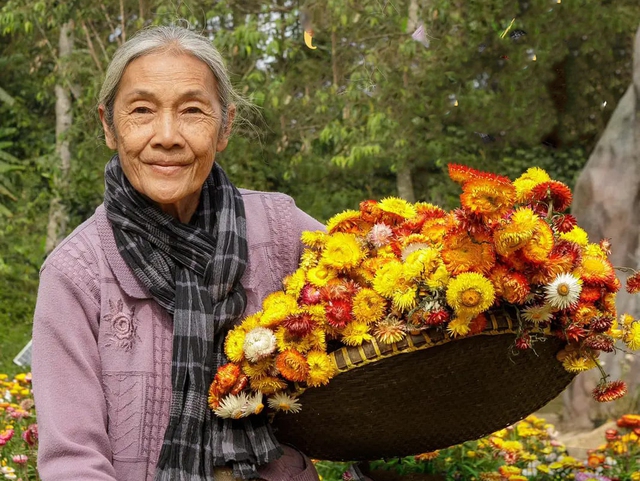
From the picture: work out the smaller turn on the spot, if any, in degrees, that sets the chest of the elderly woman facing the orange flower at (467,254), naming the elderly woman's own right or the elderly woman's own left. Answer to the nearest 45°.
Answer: approximately 45° to the elderly woman's own left

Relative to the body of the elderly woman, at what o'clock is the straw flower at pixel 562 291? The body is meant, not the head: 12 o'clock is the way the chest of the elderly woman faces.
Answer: The straw flower is roughly at 10 o'clock from the elderly woman.

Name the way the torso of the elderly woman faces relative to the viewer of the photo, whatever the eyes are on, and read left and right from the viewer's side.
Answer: facing the viewer

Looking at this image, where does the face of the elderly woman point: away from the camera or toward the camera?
toward the camera

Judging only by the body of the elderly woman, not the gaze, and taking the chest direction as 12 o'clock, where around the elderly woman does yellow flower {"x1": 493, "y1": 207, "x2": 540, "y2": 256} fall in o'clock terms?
The yellow flower is roughly at 10 o'clock from the elderly woman.

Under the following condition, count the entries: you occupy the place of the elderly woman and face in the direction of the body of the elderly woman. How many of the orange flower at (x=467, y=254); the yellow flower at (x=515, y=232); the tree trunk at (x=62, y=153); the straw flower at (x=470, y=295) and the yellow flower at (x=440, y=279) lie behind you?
1

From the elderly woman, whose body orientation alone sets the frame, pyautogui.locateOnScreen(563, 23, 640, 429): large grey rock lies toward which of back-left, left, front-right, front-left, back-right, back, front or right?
back-left

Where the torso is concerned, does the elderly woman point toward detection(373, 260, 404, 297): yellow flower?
no

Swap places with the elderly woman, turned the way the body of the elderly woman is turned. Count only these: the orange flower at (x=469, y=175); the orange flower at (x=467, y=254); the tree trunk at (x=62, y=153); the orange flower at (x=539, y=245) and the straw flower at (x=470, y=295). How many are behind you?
1

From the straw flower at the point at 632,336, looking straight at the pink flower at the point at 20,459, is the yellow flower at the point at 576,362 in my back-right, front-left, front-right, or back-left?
front-left

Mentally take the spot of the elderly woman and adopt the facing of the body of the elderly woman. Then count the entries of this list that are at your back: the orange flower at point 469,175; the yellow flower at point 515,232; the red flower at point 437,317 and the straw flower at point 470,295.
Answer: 0
